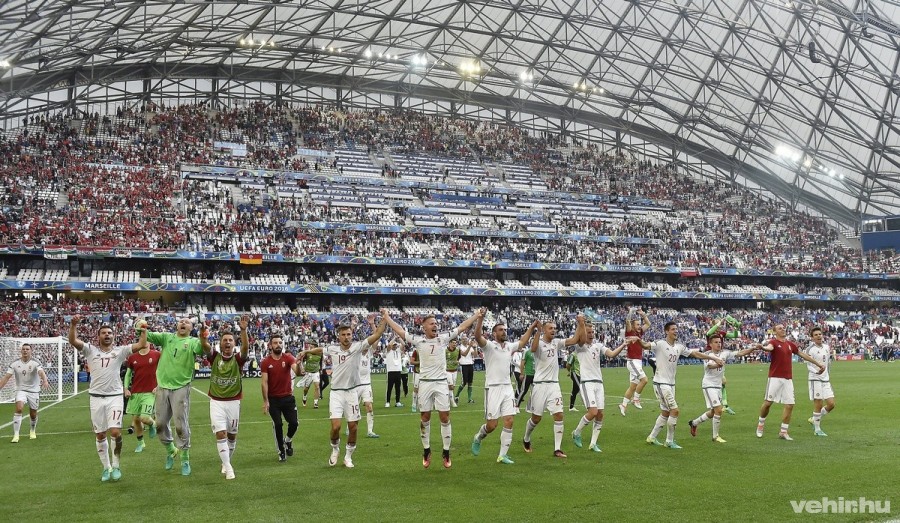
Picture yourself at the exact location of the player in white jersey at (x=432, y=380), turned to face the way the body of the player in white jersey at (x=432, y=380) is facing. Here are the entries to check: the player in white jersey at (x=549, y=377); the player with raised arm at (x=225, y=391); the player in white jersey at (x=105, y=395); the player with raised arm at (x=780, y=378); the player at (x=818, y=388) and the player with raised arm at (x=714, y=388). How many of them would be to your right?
2

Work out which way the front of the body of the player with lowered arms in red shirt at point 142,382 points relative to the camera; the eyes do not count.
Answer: toward the camera

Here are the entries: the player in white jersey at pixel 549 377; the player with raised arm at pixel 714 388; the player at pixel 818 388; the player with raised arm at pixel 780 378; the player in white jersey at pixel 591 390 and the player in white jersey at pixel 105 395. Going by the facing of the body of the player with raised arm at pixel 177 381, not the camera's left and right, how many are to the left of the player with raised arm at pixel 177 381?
5

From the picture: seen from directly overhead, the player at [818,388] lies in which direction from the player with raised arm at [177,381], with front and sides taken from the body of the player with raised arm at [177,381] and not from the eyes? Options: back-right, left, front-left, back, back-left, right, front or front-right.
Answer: left

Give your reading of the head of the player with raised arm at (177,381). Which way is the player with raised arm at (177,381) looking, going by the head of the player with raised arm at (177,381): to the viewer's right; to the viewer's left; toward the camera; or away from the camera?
toward the camera

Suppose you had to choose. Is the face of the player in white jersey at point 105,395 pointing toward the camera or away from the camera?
toward the camera

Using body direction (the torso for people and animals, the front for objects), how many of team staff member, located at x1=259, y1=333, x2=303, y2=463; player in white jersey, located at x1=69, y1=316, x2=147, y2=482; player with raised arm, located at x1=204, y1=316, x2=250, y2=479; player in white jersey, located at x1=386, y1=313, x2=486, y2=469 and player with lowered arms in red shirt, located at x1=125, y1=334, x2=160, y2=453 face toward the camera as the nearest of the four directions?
5

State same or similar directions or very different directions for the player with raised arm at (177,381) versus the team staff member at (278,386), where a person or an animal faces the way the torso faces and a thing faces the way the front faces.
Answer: same or similar directions

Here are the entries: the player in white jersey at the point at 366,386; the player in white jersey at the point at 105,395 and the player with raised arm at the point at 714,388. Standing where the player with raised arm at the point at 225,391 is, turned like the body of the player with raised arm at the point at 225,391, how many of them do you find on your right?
1

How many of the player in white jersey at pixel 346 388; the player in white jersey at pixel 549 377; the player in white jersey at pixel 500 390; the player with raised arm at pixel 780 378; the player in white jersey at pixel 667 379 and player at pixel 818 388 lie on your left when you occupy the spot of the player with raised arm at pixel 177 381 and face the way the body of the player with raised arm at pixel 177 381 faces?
6

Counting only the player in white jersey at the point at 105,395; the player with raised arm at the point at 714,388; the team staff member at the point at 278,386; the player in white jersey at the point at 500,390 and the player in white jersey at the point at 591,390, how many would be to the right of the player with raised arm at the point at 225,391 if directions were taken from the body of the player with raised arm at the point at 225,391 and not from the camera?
1

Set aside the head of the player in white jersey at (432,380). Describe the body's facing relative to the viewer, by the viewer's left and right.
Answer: facing the viewer

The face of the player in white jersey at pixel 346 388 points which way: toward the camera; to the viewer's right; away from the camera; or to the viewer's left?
toward the camera

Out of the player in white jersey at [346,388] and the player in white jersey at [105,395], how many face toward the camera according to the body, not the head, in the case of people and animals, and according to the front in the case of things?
2

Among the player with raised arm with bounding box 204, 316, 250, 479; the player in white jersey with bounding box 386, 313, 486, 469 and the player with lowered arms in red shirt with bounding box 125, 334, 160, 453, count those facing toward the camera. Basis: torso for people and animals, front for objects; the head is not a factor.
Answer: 3

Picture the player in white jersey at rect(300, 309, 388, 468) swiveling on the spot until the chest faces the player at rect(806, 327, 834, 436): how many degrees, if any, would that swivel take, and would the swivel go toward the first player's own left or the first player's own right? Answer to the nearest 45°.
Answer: approximately 90° to the first player's own left

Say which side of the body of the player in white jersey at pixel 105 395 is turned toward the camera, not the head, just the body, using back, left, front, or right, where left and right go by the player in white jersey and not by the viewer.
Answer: front
